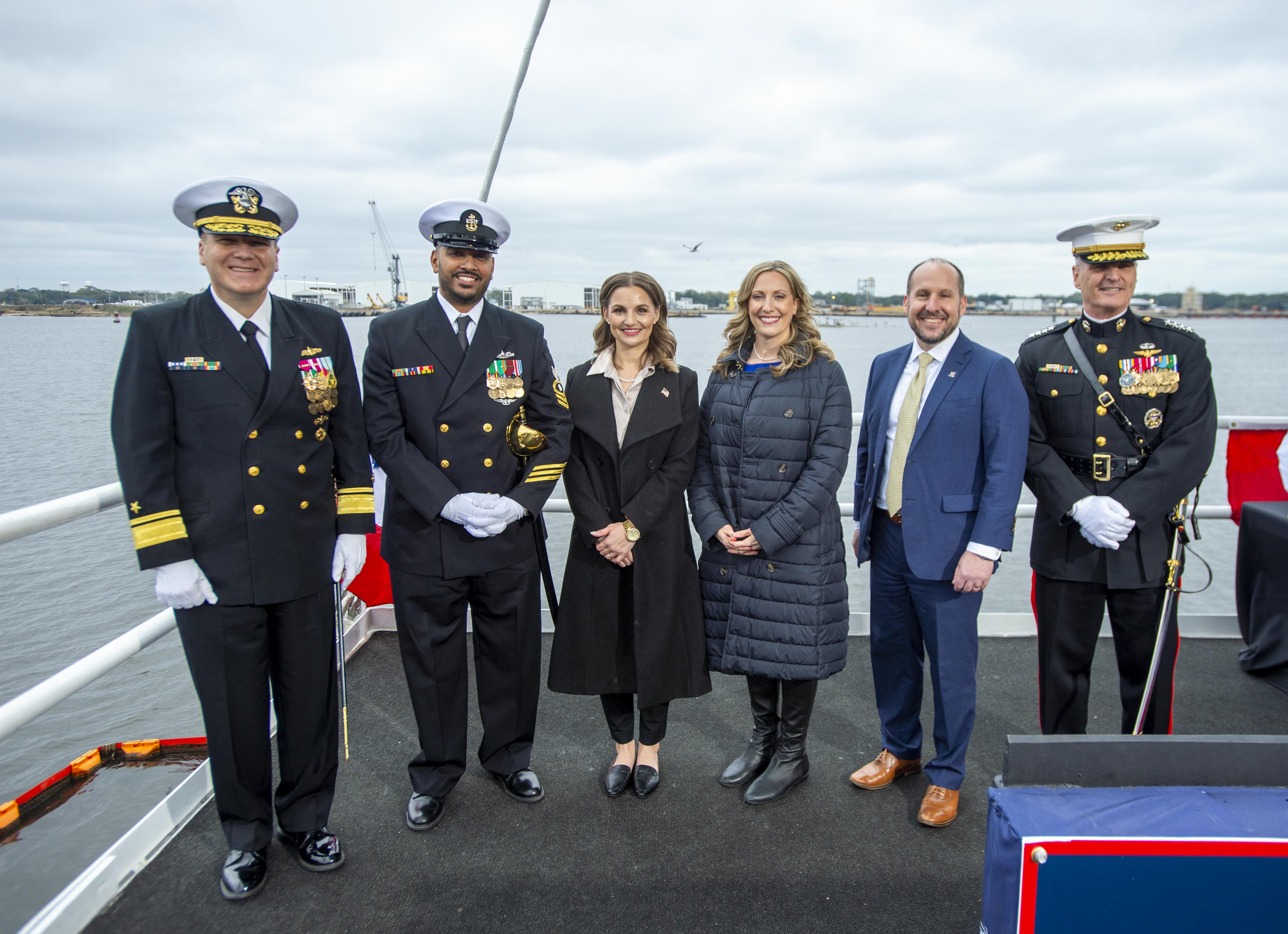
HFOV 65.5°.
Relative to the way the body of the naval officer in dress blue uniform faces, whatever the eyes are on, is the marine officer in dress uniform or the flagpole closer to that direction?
the marine officer in dress uniform

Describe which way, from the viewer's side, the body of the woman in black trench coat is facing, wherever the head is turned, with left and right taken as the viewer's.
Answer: facing the viewer

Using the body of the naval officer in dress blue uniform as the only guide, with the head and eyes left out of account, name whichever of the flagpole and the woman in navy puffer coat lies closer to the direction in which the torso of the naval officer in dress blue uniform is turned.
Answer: the woman in navy puffer coat

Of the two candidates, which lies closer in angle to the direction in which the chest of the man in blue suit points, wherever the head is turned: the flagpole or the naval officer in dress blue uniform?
the naval officer in dress blue uniform

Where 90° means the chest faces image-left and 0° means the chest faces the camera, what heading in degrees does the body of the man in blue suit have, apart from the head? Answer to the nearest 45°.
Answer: approximately 45°

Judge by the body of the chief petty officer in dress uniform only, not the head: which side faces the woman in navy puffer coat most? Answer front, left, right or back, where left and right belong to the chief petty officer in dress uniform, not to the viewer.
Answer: left

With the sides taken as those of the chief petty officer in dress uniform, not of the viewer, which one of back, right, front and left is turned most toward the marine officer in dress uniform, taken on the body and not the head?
left

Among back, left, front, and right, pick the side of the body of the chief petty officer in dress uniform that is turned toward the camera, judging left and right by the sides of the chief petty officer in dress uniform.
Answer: front

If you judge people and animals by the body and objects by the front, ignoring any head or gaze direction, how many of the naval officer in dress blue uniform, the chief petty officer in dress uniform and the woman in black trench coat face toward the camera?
3
